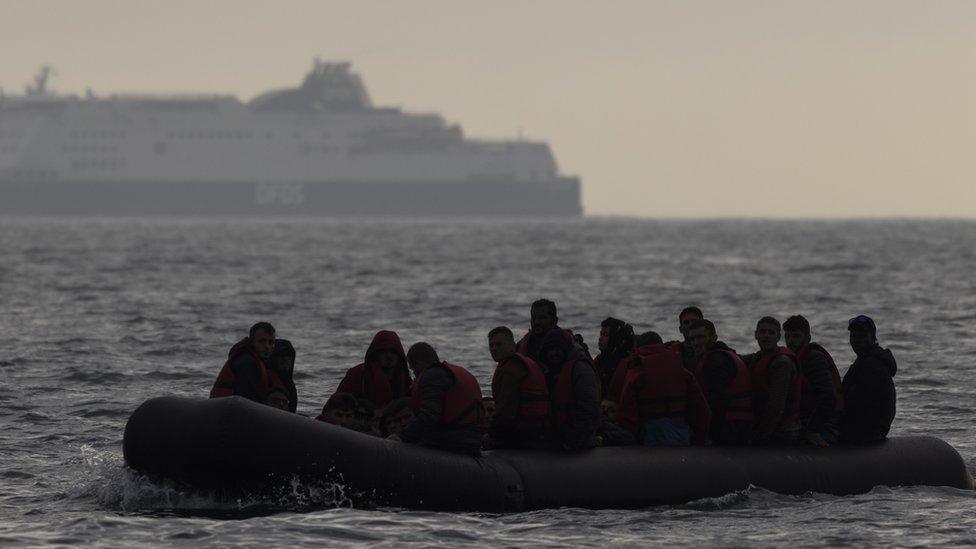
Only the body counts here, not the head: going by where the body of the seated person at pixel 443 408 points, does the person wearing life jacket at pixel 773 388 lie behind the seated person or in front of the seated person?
behind

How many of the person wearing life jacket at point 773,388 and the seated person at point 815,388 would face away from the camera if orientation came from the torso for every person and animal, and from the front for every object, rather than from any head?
0

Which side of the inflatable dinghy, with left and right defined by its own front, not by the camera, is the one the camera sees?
left

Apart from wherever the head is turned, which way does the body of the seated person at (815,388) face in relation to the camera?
to the viewer's left

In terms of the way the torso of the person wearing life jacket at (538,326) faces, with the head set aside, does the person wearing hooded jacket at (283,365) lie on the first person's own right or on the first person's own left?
on the first person's own right

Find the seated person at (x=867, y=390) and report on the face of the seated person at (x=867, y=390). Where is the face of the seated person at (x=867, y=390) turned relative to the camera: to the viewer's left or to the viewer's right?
to the viewer's left

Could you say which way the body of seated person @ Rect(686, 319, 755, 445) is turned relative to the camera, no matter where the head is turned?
to the viewer's left

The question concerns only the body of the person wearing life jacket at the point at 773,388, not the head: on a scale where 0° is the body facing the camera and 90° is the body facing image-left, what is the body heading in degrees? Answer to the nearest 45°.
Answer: approximately 45°

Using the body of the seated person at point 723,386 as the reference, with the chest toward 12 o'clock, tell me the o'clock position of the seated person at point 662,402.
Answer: the seated person at point 662,402 is roughly at 11 o'clock from the seated person at point 723,386.

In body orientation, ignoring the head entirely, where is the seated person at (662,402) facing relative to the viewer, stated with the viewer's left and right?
facing away from the viewer
